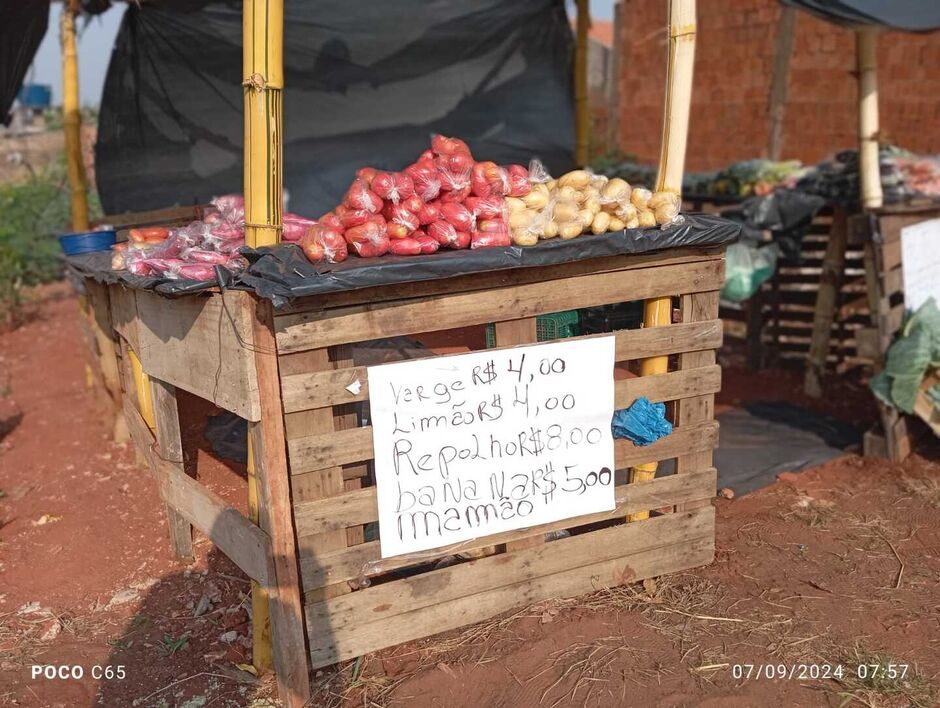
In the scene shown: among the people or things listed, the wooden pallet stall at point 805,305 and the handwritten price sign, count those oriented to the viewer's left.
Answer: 0

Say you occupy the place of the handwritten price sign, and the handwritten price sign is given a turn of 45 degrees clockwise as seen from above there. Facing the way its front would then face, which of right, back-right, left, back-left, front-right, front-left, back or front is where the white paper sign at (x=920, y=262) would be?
back-left

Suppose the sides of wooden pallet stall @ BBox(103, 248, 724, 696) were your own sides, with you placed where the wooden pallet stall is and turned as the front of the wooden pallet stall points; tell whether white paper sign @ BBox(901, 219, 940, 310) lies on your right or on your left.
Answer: on your left

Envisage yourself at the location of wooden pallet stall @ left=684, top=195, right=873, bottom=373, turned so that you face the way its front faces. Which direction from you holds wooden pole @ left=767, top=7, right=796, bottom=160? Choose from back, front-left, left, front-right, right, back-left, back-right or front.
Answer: back

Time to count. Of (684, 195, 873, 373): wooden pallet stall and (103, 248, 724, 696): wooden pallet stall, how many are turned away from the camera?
0

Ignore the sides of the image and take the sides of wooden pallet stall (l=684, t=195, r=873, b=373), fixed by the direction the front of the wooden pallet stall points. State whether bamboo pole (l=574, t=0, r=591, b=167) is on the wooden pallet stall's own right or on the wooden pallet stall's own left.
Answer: on the wooden pallet stall's own right

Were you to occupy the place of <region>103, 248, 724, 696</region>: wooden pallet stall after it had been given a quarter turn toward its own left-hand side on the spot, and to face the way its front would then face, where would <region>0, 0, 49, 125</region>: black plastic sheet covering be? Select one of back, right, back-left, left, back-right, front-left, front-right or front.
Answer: left

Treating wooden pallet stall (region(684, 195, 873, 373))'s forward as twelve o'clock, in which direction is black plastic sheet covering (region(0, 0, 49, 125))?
The black plastic sheet covering is roughly at 2 o'clock from the wooden pallet stall.

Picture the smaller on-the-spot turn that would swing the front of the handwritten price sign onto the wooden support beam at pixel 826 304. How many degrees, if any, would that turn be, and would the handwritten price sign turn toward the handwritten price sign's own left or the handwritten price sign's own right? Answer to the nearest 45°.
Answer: approximately 90° to the handwritten price sign's own left
